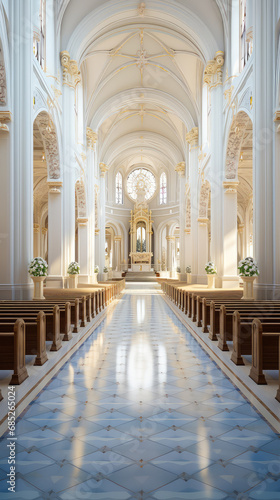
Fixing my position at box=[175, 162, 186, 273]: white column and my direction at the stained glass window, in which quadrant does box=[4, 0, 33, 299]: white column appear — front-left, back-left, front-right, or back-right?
back-left

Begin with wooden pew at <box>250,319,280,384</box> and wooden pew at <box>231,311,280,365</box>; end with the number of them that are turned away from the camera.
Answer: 2

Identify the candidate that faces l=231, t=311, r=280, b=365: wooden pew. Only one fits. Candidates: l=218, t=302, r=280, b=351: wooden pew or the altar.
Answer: the altar

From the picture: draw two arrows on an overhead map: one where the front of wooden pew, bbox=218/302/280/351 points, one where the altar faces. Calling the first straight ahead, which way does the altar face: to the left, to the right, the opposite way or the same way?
the opposite way

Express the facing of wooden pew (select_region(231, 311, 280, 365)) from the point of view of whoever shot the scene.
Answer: facing away from the viewer

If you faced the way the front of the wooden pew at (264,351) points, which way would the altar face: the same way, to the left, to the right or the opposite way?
the opposite way

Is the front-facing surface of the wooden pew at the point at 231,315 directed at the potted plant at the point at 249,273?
yes

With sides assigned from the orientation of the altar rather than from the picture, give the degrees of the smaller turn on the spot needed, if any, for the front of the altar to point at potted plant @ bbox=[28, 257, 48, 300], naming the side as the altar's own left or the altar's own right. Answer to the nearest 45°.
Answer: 0° — it already faces it

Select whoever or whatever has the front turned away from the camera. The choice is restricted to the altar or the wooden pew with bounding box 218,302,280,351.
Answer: the wooden pew

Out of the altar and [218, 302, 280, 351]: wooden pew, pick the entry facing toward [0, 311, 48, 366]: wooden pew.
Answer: the altar

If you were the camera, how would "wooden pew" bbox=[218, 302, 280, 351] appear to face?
facing away from the viewer
